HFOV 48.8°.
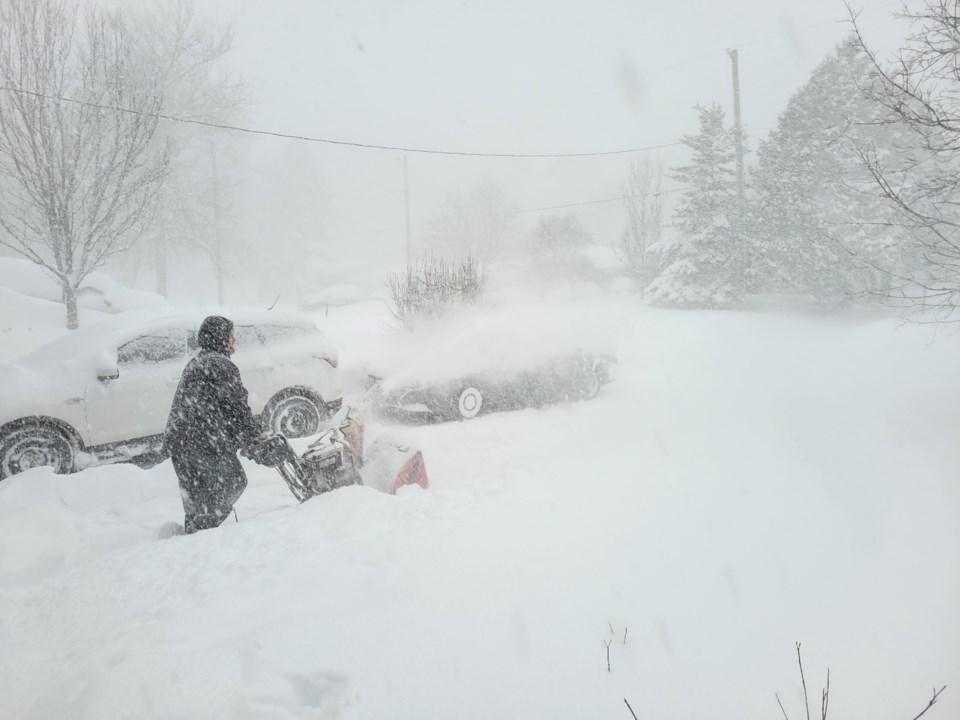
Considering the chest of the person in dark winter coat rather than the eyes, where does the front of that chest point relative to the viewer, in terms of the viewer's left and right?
facing away from the viewer and to the right of the viewer

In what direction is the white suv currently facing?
to the viewer's left

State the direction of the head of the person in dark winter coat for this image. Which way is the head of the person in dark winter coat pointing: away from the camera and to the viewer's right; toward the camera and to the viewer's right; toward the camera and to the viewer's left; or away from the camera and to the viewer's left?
away from the camera and to the viewer's right

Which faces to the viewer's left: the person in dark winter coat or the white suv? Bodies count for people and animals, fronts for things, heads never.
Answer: the white suv

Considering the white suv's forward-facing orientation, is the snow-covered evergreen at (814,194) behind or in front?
behind

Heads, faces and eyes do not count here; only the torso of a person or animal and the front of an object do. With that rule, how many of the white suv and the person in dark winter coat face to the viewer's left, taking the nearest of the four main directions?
1
